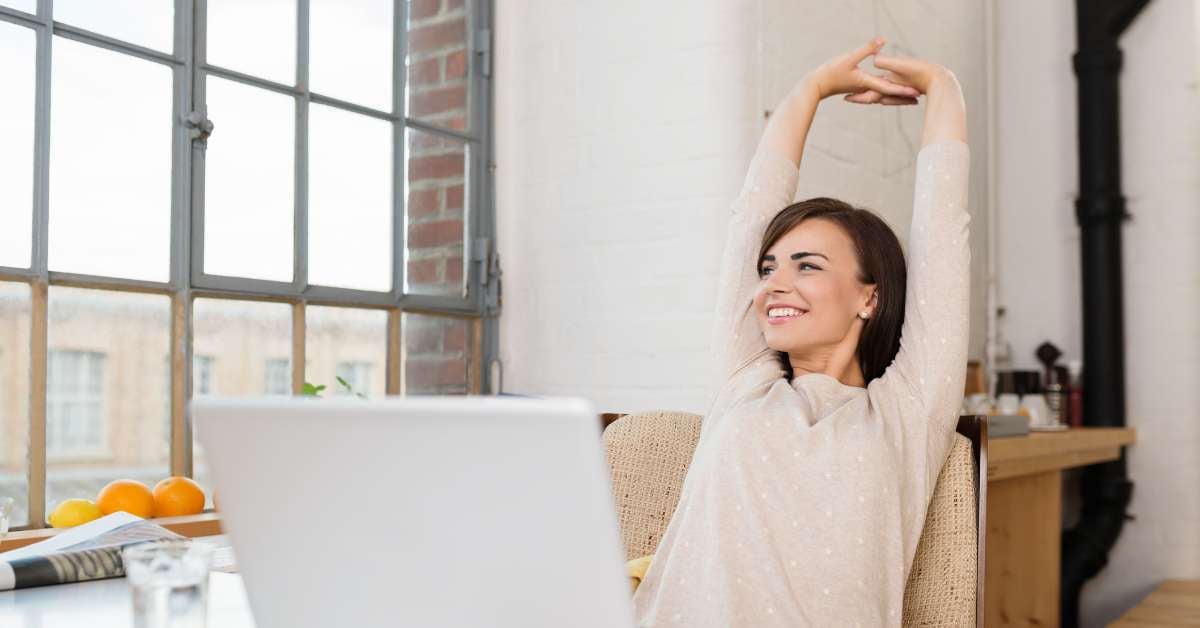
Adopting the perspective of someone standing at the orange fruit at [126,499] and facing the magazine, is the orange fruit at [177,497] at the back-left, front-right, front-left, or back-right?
back-left

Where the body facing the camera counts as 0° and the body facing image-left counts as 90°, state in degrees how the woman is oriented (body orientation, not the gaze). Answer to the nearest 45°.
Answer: approximately 45°

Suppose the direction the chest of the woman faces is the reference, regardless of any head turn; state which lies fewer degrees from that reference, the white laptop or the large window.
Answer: the white laptop

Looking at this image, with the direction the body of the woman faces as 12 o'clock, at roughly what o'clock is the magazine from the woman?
The magazine is roughly at 1 o'clock from the woman.

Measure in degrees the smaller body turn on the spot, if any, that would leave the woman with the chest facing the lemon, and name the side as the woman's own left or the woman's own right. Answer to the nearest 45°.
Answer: approximately 45° to the woman's own right

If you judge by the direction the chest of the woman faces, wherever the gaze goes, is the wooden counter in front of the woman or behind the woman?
behind

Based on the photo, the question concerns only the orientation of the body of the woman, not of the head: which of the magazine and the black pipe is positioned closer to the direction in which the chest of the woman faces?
the magazine

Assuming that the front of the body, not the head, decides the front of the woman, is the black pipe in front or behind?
behind

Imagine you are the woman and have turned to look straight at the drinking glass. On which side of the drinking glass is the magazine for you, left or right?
right

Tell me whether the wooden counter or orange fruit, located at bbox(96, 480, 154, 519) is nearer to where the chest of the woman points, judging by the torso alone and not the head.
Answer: the orange fruit
